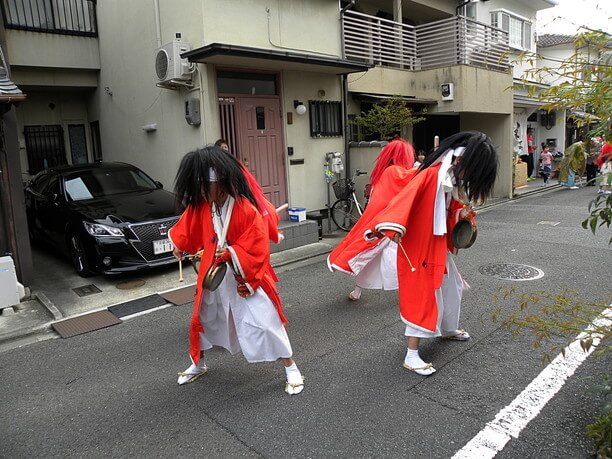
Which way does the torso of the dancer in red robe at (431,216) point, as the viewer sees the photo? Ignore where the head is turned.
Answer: to the viewer's right

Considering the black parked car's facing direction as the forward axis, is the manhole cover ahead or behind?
ahead

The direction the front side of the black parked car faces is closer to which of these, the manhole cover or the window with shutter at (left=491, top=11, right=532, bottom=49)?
the manhole cover

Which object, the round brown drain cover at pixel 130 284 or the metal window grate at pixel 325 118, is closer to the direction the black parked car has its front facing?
the round brown drain cover

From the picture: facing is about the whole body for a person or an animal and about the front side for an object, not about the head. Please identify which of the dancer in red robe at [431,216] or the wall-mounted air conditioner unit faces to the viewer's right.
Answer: the dancer in red robe

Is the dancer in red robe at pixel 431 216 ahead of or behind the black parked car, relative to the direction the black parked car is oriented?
ahead
